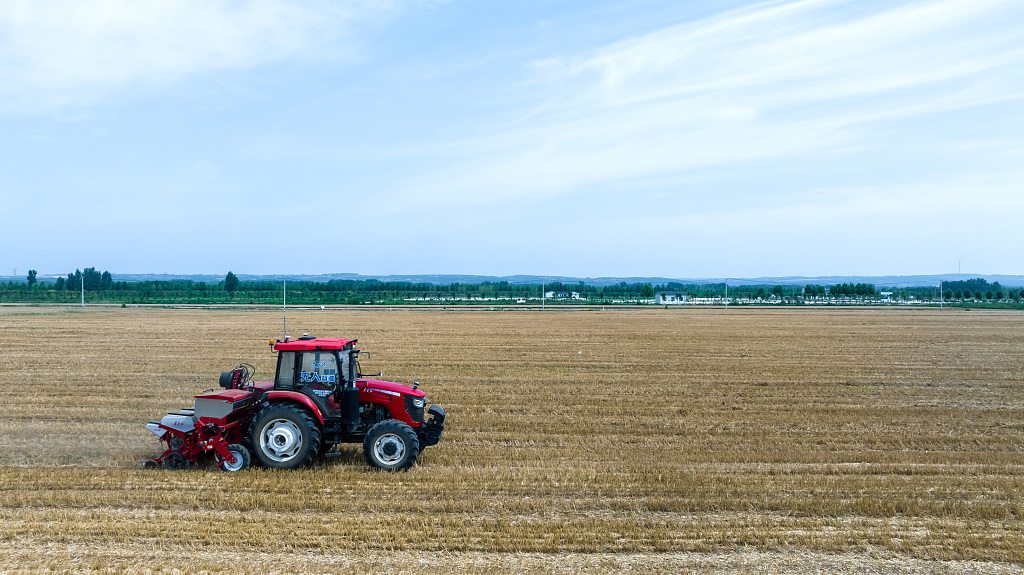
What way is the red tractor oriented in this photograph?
to the viewer's right
